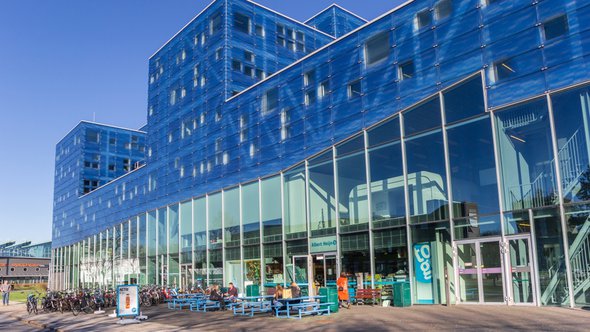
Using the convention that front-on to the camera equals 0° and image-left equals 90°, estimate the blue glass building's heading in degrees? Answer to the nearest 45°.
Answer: approximately 45°

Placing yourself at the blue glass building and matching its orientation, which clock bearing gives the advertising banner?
The advertising banner is roughly at 1 o'clock from the blue glass building.

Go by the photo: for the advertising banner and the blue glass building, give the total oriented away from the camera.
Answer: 0

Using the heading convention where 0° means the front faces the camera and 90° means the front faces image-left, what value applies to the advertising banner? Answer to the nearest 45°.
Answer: approximately 0°

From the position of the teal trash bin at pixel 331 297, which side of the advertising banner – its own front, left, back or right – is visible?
left
